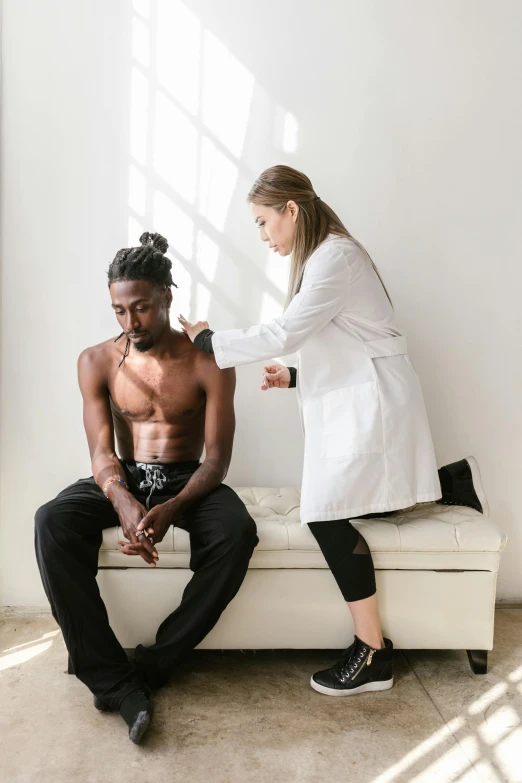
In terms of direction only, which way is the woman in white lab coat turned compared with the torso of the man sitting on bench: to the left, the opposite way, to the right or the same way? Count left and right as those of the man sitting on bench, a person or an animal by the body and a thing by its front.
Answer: to the right

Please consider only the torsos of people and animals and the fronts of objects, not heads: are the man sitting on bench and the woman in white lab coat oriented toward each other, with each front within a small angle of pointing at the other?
no

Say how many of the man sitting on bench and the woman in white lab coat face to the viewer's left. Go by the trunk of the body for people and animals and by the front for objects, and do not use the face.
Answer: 1

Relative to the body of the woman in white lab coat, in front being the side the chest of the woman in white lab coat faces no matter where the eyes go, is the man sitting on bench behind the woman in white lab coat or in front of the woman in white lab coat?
in front

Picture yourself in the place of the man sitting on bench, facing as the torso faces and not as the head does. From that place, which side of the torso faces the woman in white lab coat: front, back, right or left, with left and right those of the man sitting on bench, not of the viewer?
left

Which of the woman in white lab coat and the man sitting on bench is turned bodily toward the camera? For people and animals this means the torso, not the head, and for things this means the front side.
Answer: the man sitting on bench

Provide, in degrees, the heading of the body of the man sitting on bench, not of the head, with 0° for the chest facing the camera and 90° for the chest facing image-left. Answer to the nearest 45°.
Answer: approximately 0°

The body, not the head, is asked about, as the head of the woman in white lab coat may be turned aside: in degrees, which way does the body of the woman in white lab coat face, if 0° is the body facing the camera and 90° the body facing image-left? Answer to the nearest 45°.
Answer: approximately 90°
